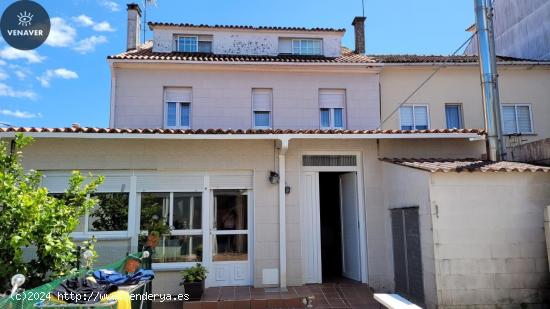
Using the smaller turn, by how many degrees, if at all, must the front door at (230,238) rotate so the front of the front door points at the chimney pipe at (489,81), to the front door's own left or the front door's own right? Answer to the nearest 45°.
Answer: approximately 90° to the front door's own left

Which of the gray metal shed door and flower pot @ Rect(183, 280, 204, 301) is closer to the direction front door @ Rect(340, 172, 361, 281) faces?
the flower pot

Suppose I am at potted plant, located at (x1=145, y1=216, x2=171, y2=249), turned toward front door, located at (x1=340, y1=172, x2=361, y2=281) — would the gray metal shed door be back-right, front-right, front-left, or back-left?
front-right

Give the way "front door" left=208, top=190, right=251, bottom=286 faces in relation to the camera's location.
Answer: facing the viewer

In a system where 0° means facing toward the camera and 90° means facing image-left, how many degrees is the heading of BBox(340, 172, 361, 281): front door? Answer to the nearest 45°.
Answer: approximately 45°

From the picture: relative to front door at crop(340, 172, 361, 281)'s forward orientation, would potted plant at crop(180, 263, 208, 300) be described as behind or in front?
in front

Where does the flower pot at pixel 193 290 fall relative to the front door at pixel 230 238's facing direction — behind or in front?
in front

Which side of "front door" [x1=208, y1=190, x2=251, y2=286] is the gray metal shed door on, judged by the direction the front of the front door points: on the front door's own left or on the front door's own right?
on the front door's own left

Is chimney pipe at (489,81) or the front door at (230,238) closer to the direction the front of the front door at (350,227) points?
the front door

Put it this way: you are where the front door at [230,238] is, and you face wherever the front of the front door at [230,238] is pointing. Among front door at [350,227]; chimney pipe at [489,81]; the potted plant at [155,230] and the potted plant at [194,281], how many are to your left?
2

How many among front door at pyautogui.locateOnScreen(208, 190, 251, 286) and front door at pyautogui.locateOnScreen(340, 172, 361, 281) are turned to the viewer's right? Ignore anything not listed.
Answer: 0

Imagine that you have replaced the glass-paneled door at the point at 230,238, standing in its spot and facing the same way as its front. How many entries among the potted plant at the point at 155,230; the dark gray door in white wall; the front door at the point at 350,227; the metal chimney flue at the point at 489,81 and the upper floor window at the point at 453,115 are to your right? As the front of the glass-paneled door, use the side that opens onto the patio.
1

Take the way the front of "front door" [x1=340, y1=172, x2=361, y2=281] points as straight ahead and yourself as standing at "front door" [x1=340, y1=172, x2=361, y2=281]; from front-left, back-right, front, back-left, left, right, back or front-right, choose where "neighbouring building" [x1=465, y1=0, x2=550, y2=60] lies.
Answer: back

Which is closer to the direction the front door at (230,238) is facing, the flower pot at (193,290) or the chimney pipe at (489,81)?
the flower pot
